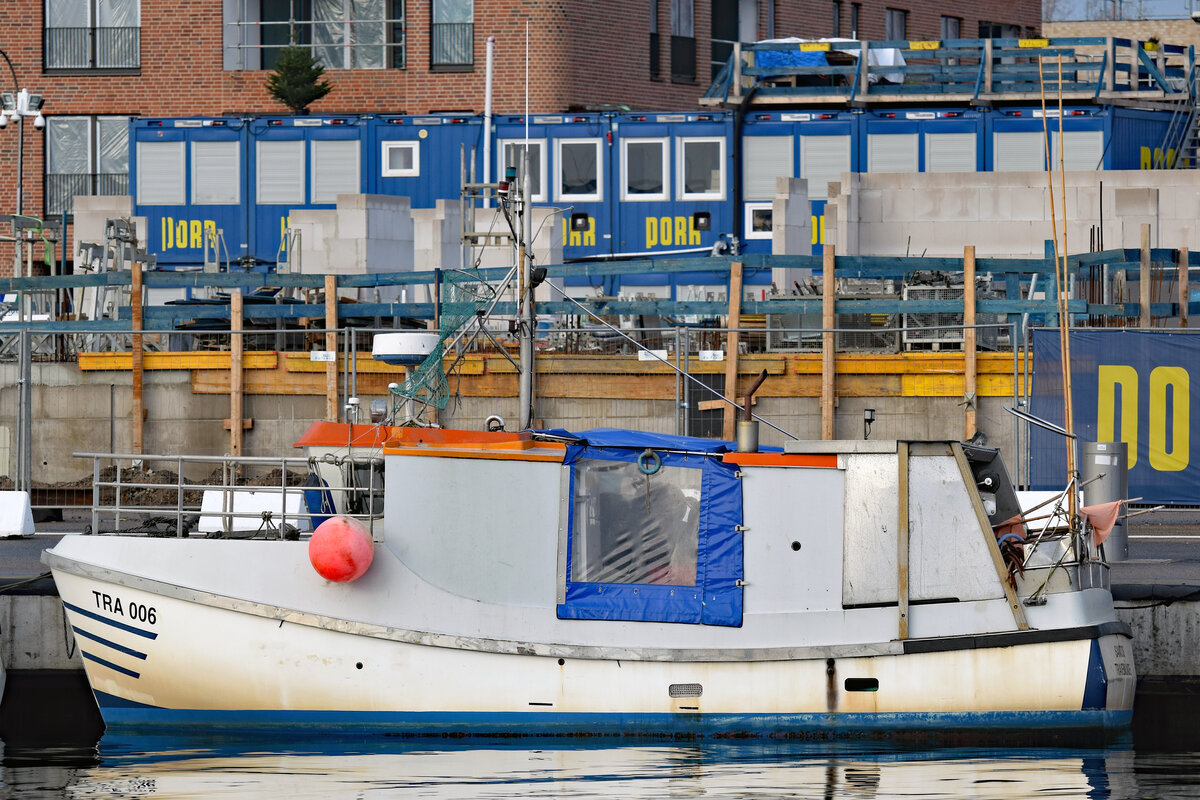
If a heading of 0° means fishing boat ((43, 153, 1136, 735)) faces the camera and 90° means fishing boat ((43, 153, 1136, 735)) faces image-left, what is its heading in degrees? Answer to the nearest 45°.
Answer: approximately 90°

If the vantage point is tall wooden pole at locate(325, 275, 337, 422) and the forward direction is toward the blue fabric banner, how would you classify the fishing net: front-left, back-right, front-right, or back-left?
front-right

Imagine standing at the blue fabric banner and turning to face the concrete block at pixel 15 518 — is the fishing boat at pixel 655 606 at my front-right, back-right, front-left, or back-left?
front-left

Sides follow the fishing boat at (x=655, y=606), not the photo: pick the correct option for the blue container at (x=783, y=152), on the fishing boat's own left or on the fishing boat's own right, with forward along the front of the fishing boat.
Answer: on the fishing boat's own right

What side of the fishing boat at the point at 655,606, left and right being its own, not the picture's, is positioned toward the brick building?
right

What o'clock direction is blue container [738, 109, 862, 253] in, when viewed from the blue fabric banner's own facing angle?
The blue container is roughly at 5 o'clock from the blue fabric banner.

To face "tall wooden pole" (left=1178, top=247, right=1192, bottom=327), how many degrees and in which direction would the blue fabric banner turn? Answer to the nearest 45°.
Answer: approximately 180°

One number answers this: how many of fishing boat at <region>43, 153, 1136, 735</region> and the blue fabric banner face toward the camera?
1

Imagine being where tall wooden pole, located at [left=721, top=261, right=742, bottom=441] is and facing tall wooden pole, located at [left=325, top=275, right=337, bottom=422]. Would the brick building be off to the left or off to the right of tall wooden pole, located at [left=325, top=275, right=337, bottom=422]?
right

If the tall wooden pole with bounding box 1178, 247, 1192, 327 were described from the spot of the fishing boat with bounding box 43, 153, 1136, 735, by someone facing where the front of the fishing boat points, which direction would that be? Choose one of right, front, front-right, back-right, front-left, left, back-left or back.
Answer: back-right

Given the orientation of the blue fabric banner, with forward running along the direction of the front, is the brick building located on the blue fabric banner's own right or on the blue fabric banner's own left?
on the blue fabric banner's own right

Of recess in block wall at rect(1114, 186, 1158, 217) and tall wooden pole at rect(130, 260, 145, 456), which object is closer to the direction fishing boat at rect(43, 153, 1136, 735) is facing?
the tall wooden pole

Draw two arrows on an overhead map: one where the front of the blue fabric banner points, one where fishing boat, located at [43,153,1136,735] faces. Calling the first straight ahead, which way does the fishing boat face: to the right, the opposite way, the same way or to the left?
to the right

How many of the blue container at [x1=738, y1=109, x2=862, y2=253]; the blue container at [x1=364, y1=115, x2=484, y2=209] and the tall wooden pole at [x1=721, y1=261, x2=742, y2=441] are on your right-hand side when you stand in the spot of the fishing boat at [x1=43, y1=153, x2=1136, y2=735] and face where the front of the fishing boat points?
3

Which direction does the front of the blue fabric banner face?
toward the camera

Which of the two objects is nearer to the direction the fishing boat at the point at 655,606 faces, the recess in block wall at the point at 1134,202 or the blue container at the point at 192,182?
the blue container

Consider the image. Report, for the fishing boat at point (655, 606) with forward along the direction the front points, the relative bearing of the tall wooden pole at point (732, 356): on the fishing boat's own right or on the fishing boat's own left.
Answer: on the fishing boat's own right

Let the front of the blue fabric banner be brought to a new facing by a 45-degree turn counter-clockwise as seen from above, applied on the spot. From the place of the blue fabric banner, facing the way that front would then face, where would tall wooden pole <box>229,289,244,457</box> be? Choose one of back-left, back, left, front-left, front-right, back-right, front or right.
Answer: back-right
